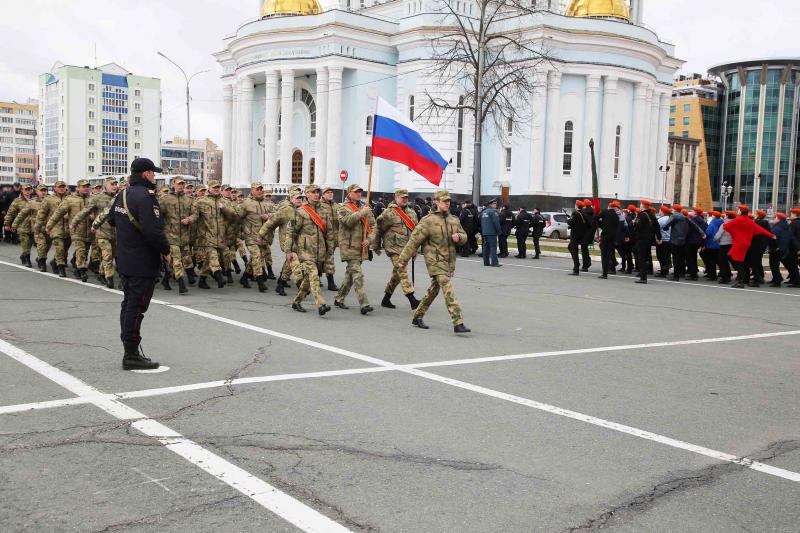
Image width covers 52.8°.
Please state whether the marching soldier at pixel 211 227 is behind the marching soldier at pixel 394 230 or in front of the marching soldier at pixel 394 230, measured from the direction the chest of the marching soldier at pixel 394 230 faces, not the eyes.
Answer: behind

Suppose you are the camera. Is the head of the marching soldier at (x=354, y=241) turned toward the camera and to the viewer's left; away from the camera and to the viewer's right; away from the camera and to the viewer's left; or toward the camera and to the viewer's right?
toward the camera and to the viewer's right

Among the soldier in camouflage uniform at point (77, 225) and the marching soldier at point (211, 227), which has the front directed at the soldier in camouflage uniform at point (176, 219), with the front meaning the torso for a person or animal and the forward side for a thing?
the soldier in camouflage uniform at point (77, 225)

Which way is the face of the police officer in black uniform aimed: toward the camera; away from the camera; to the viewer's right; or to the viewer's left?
to the viewer's right

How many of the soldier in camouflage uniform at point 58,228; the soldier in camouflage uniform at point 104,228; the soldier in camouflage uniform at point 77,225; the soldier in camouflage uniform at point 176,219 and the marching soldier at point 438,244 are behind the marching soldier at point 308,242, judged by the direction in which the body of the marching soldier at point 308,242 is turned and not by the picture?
4

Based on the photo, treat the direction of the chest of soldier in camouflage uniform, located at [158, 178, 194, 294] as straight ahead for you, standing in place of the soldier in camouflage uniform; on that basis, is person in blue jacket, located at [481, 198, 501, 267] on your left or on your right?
on your left

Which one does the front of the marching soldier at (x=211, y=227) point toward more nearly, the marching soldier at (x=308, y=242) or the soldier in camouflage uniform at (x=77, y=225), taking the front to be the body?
the marching soldier
